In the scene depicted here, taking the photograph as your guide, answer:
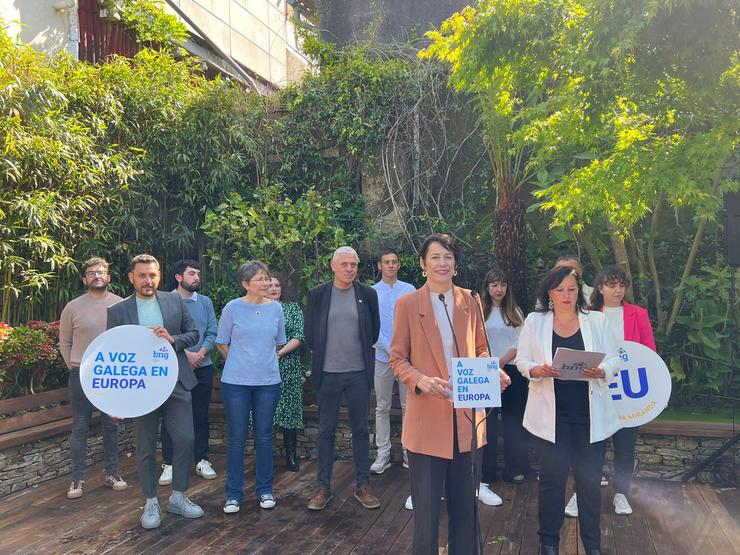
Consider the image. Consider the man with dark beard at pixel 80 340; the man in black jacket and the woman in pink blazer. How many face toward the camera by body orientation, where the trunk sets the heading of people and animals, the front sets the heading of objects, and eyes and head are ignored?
3

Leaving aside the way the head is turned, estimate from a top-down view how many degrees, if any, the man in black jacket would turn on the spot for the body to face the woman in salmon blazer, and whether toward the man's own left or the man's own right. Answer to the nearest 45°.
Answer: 0° — they already face them

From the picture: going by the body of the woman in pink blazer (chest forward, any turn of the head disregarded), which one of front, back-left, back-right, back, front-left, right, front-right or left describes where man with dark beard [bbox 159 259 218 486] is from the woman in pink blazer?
right

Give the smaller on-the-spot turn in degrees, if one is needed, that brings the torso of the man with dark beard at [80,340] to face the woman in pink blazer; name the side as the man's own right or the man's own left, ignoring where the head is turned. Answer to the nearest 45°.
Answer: approximately 45° to the man's own left

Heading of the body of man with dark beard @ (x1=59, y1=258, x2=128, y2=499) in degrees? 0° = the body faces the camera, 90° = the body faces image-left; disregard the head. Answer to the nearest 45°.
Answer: approximately 0°

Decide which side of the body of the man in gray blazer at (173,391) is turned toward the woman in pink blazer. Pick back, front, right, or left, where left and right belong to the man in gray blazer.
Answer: left
